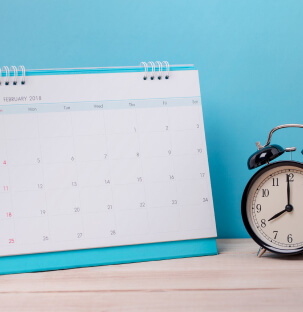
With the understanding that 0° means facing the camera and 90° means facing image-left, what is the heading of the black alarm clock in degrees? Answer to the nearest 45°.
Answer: approximately 0°

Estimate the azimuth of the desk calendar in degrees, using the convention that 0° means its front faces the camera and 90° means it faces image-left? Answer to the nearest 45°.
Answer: approximately 0°
